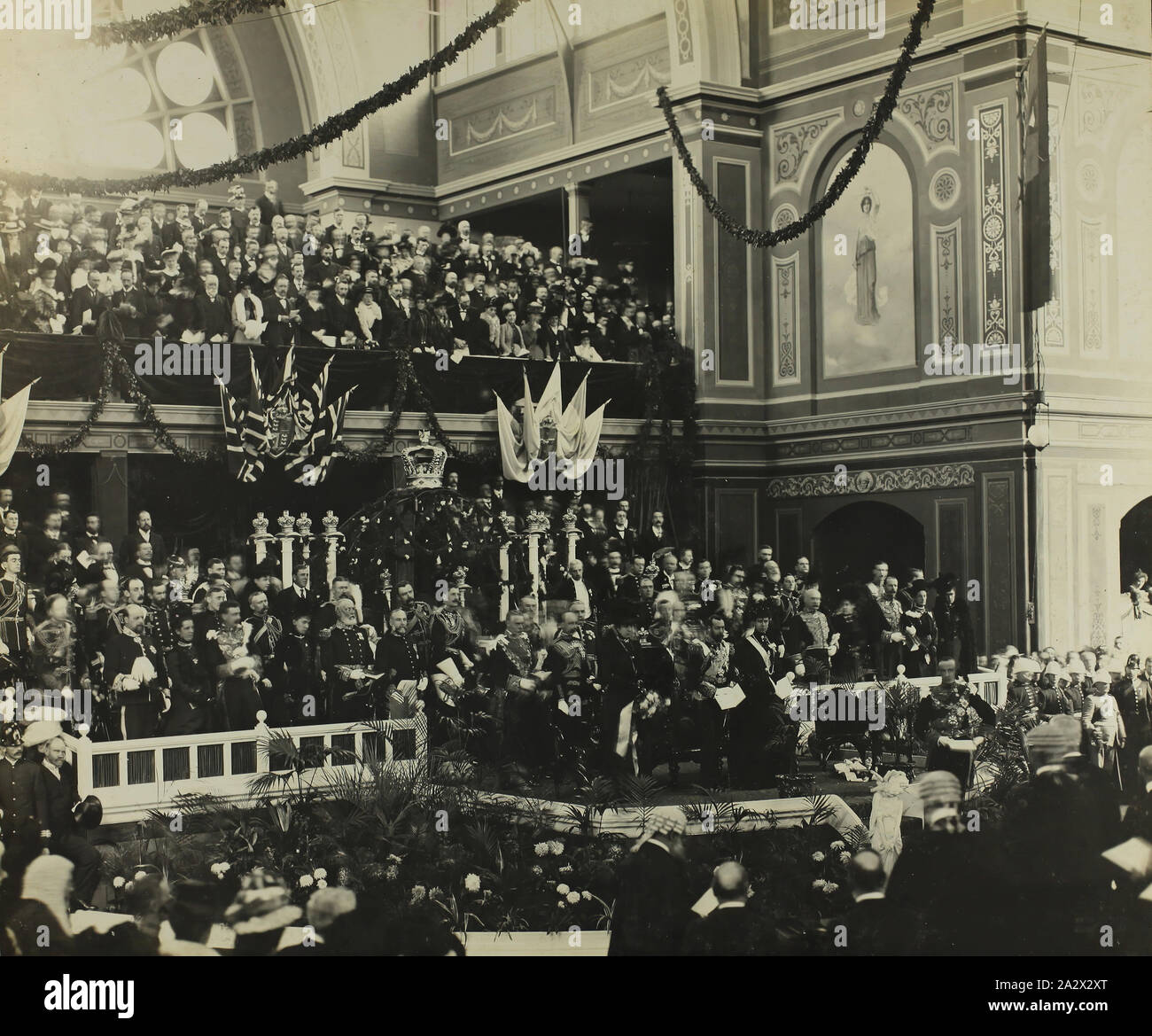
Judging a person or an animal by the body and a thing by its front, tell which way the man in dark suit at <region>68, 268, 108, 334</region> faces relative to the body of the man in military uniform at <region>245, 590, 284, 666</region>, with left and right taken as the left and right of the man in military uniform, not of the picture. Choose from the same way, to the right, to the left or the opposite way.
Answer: the same way

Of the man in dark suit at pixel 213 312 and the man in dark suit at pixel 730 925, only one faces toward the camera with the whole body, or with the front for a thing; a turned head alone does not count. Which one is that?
the man in dark suit at pixel 213 312

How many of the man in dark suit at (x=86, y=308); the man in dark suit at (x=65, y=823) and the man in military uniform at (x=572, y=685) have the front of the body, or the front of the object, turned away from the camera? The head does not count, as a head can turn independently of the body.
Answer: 0

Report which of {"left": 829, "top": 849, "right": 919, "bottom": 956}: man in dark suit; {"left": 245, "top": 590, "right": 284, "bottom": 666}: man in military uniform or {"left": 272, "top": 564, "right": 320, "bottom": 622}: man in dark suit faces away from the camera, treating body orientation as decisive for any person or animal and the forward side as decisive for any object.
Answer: {"left": 829, "top": 849, "right": 919, "bottom": 956}: man in dark suit

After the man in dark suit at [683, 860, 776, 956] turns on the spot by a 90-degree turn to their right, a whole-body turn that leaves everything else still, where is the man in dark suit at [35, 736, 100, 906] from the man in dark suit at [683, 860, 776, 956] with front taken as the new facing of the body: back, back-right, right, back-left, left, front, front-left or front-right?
back

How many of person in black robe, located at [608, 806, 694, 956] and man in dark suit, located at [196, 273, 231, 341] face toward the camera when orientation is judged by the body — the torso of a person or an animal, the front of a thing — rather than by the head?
1

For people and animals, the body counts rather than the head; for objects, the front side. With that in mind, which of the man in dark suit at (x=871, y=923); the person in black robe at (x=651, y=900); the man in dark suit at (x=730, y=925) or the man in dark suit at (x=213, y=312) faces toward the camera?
the man in dark suit at (x=213, y=312)

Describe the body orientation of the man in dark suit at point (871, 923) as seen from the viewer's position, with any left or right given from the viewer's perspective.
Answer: facing away from the viewer

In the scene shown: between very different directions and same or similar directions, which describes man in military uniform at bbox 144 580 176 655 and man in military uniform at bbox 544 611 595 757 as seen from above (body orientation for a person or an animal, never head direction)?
same or similar directions

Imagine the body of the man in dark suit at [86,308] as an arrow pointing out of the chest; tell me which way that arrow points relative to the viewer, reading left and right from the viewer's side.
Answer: facing the viewer and to the right of the viewer

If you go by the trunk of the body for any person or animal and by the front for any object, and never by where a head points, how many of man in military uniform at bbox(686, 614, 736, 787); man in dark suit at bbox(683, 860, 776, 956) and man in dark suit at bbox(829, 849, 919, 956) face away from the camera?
2

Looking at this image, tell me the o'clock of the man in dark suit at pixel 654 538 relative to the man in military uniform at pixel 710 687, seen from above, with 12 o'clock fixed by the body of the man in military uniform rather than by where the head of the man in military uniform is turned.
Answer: The man in dark suit is roughly at 7 o'clock from the man in military uniform.

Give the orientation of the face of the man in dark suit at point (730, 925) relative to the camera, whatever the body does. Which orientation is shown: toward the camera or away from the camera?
away from the camera

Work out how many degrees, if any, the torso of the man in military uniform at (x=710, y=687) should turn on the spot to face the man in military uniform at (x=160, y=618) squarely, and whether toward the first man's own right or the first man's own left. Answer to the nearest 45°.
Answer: approximately 135° to the first man's own right

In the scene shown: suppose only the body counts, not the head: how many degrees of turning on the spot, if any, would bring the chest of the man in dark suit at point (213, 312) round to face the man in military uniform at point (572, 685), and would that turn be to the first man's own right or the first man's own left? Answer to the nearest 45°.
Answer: approximately 45° to the first man's own left

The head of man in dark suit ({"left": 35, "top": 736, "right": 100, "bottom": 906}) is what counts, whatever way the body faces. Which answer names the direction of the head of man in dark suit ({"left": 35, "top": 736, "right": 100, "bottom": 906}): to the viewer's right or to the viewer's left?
to the viewer's right
